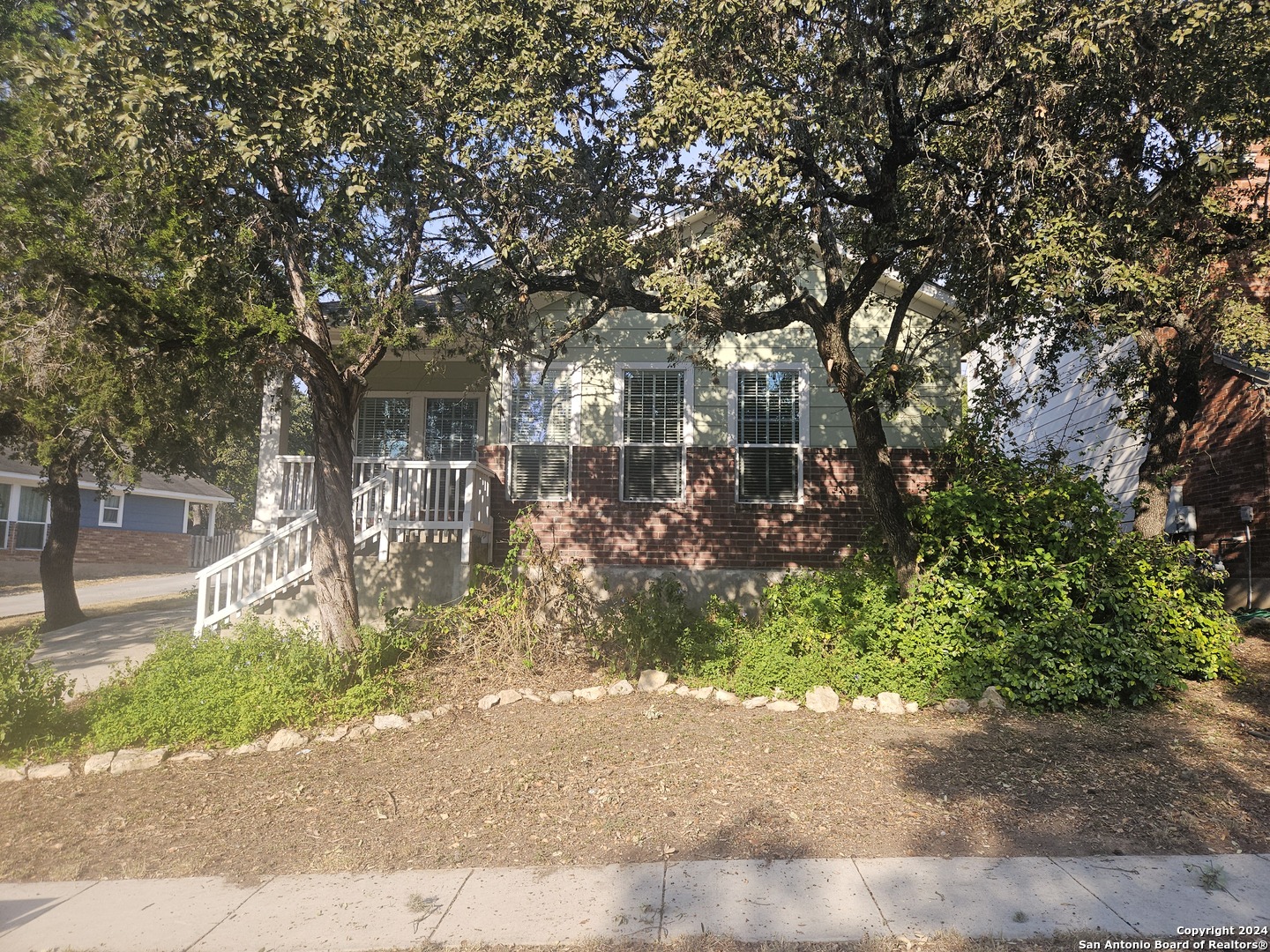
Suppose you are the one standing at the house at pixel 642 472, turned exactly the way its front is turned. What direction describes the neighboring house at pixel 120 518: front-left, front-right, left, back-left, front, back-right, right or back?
back-right

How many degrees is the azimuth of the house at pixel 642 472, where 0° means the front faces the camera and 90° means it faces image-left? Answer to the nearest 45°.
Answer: approximately 0°

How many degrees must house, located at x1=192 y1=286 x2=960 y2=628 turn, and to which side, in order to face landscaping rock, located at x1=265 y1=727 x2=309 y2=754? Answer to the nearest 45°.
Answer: approximately 45° to its right

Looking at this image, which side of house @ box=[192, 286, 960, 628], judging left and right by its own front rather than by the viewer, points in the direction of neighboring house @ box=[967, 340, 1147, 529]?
left

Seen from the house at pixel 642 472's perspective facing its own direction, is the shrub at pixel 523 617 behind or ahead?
ahead

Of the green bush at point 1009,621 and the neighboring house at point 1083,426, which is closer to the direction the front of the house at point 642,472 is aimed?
the green bush

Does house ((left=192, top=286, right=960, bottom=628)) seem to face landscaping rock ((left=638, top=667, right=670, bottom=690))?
yes

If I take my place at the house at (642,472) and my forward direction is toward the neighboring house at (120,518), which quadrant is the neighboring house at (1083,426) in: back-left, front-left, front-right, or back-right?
back-right

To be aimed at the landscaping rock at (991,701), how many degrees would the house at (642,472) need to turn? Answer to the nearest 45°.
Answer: approximately 45° to its left

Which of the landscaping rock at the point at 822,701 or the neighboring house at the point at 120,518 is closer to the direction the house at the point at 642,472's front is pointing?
the landscaping rock
